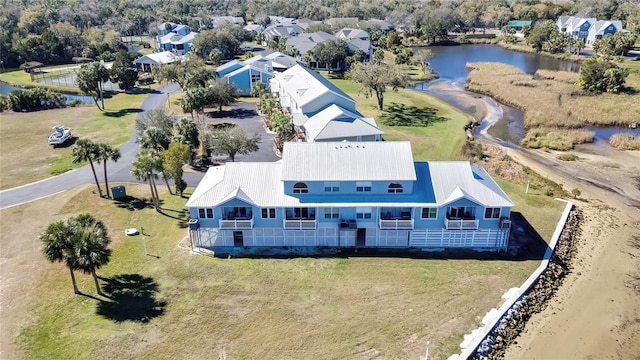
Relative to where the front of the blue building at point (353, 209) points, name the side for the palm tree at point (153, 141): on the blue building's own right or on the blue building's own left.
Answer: on the blue building's own right

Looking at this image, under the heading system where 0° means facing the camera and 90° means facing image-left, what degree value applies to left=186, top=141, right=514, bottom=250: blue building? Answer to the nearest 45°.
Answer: approximately 0°

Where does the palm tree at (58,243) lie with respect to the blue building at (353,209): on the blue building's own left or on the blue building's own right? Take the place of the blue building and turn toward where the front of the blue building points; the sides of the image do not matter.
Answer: on the blue building's own right

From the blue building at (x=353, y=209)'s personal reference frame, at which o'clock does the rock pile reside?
The rock pile is roughly at 10 o'clock from the blue building.

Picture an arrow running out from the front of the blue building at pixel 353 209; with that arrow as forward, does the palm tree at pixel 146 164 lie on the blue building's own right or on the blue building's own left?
on the blue building's own right

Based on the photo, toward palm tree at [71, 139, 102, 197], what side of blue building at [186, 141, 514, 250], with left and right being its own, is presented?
right

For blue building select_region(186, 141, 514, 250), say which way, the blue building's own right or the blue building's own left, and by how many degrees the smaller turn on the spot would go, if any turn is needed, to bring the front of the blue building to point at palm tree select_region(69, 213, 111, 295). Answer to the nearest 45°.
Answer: approximately 45° to the blue building's own right

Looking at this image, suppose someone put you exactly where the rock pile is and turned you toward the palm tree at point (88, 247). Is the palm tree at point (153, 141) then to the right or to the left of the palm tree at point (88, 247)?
right

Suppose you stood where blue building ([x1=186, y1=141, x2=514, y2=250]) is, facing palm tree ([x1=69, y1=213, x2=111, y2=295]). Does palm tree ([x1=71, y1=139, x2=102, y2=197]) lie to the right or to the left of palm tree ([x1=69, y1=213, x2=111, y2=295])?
right
